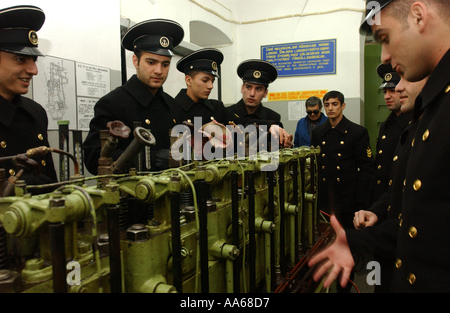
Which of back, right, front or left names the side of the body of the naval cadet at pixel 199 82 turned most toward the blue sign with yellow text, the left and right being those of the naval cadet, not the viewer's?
left

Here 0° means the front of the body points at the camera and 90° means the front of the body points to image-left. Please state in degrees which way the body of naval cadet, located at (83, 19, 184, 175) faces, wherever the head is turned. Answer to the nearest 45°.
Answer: approximately 315°

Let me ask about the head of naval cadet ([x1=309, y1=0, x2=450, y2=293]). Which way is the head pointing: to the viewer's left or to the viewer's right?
to the viewer's left

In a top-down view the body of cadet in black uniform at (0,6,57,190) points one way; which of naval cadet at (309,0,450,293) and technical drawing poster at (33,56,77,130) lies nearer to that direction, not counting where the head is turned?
the naval cadet

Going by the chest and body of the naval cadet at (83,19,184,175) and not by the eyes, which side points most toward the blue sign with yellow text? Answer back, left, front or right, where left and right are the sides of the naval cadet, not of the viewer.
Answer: left

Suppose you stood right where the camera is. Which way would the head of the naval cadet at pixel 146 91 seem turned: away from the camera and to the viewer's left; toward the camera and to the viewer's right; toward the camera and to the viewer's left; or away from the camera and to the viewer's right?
toward the camera and to the viewer's right

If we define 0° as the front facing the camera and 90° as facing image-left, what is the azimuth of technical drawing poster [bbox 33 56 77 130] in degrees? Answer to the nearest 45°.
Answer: approximately 315°
